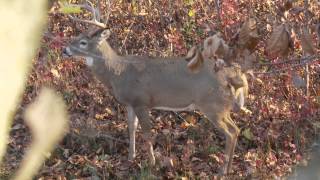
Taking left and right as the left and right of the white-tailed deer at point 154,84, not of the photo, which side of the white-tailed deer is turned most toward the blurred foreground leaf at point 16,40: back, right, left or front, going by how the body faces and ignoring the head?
left

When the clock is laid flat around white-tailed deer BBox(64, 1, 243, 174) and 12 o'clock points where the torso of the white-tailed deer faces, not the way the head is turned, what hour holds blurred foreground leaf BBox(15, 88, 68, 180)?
The blurred foreground leaf is roughly at 9 o'clock from the white-tailed deer.

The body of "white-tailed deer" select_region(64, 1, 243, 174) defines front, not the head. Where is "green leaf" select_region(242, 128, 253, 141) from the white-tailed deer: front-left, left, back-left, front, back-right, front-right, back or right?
back

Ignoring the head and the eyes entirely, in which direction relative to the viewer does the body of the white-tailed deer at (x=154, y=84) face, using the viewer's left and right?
facing to the left of the viewer
